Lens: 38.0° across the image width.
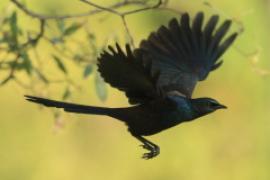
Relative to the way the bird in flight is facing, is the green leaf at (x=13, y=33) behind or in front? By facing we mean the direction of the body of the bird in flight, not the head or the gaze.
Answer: behind

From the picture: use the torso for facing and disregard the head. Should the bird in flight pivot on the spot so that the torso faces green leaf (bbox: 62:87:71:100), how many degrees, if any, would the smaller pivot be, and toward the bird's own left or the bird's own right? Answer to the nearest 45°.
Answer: approximately 135° to the bird's own left

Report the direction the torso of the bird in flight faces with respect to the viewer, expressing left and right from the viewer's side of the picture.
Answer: facing to the right of the viewer
